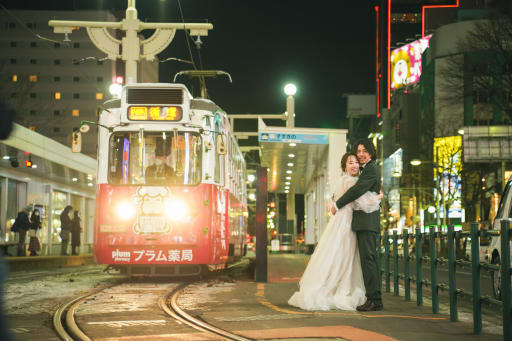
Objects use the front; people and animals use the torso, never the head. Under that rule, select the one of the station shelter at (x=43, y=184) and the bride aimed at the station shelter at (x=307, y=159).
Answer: the station shelter at (x=43, y=184)

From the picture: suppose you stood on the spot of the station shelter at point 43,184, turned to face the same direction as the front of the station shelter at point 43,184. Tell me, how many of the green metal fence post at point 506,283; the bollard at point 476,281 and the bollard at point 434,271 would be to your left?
0

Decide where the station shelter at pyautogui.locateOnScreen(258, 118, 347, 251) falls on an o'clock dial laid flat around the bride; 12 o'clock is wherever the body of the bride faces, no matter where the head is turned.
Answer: The station shelter is roughly at 9 o'clock from the bride.

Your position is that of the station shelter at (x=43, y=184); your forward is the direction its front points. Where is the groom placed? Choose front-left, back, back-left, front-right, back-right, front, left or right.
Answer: front-right

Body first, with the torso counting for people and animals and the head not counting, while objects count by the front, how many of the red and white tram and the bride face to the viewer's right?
1

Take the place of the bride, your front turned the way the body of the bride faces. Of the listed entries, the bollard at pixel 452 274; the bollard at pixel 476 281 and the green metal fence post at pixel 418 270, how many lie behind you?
0

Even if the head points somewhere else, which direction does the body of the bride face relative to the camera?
to the viewer's right

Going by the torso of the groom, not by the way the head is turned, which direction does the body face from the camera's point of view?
to the viewer's left

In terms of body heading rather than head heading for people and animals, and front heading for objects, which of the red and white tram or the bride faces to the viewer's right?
the bride

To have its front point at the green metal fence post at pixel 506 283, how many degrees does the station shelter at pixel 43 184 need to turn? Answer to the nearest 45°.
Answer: approximately 45° to its right

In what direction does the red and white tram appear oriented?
toward the camera

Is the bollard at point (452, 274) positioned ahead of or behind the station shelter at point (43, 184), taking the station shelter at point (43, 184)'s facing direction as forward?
ahead

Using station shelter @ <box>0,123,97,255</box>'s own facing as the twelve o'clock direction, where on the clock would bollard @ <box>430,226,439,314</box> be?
The bollard is roughly at 1 o'clock from the station shelter.

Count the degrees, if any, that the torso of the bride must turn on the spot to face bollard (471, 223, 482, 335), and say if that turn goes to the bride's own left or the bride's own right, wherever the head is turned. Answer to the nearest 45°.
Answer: approximately 45° to the bride's own right

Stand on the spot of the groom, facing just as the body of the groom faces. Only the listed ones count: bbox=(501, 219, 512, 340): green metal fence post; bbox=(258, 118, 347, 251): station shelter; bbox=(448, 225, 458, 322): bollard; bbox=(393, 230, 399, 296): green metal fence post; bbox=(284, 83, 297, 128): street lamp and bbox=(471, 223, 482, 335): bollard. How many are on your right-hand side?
3

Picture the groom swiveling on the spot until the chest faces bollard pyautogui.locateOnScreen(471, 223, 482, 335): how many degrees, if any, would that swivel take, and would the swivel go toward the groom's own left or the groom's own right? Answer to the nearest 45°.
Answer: approximately 135° to the groom's own left
